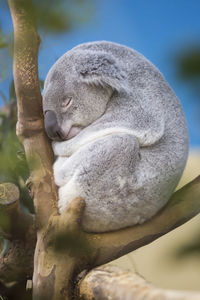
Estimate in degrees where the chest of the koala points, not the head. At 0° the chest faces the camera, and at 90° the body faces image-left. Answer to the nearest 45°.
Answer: approximately 90°
